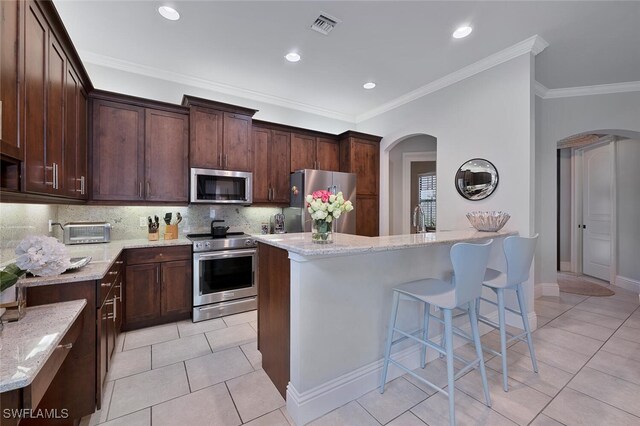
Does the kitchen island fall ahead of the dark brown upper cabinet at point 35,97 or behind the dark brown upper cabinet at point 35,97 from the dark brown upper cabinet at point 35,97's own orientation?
ahead

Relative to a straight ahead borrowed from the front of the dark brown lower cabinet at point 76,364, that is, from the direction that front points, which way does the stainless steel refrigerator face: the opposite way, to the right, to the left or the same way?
to the right

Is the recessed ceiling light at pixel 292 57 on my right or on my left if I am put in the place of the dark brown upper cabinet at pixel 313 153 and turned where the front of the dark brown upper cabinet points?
on my right

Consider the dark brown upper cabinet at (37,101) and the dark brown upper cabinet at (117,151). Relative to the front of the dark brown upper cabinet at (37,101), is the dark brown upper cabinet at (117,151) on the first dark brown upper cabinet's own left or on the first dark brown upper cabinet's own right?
on the first dark brown upper cabinet's own left

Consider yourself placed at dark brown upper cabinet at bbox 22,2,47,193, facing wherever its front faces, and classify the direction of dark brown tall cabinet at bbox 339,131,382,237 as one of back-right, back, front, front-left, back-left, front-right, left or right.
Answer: front

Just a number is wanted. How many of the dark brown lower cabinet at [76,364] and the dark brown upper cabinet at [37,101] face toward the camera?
0

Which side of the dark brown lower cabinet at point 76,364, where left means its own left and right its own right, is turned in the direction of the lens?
right

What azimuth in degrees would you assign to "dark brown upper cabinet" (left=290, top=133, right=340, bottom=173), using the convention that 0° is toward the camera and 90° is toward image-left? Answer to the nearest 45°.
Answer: approximately 315°

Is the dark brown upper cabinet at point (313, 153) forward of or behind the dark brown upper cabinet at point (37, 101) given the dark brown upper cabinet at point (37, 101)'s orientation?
forward

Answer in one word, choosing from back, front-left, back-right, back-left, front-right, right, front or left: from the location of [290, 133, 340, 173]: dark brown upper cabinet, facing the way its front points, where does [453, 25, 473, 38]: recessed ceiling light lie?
front

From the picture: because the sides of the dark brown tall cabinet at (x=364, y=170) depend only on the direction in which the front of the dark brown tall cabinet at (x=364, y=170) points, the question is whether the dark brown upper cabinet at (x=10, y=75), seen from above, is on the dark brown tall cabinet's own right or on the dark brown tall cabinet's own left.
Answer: on the dark brown tall cabinet's own right

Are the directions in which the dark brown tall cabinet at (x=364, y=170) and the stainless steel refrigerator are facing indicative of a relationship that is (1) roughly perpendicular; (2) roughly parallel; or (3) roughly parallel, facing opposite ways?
roughly parallel

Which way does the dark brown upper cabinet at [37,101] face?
to the viewer's right

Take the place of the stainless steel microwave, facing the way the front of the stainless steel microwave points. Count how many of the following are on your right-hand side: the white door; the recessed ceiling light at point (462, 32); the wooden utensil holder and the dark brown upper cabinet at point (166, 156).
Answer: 2

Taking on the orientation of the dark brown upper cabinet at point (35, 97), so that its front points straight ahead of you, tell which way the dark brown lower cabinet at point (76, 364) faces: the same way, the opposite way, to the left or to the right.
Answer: the same way

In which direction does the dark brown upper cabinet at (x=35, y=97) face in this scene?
to the viewer's right

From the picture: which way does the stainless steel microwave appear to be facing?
toward the camera

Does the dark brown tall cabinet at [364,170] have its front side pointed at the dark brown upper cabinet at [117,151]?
no
